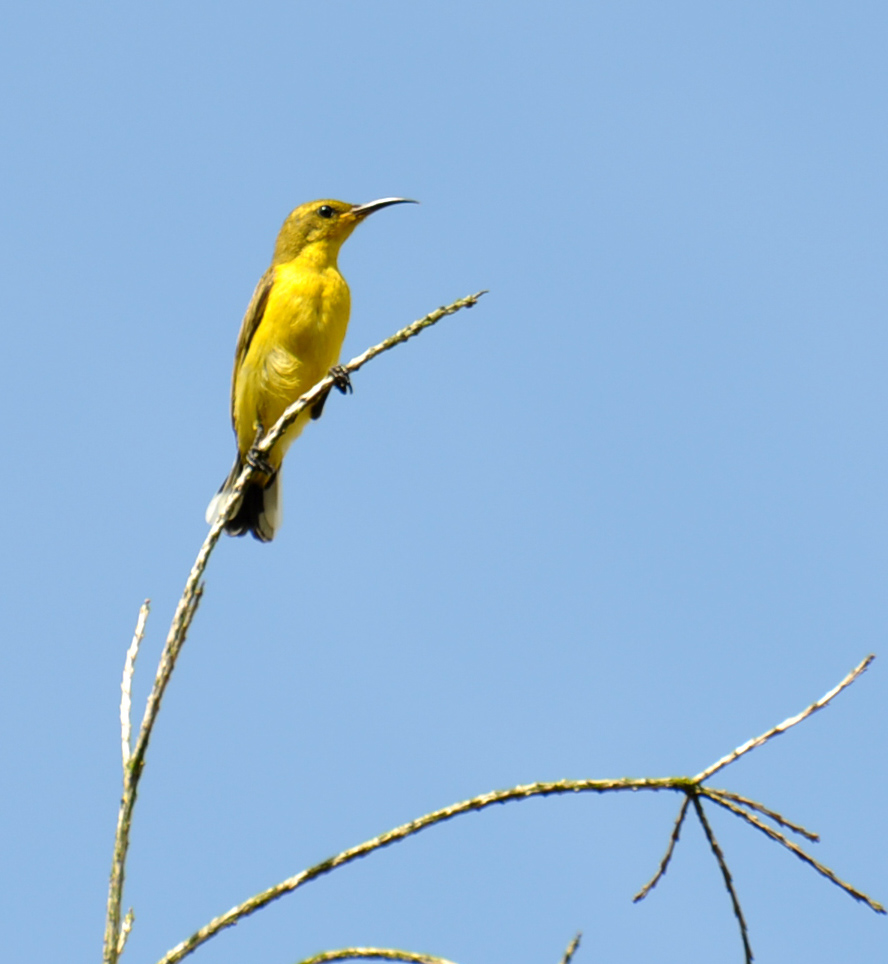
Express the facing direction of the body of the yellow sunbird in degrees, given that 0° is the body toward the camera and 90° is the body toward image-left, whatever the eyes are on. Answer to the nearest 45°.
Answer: approximately 315°
